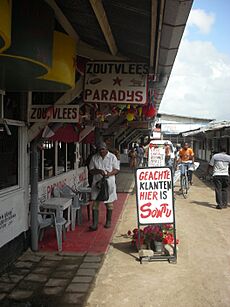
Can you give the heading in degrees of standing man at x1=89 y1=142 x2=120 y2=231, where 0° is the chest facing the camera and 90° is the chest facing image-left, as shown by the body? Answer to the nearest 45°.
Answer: approximately 0°

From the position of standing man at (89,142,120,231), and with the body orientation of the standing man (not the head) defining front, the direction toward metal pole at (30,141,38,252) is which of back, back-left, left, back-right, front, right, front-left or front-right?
front-right

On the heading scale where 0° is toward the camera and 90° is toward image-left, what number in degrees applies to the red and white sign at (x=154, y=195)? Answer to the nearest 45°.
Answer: approximately 0°

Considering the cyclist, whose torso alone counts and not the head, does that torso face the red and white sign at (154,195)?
yes

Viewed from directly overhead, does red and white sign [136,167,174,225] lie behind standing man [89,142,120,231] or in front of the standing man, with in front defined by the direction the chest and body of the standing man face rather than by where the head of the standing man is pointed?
in front

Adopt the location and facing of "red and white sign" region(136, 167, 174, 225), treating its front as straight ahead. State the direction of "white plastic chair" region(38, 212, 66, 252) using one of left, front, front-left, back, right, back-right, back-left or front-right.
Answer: right
